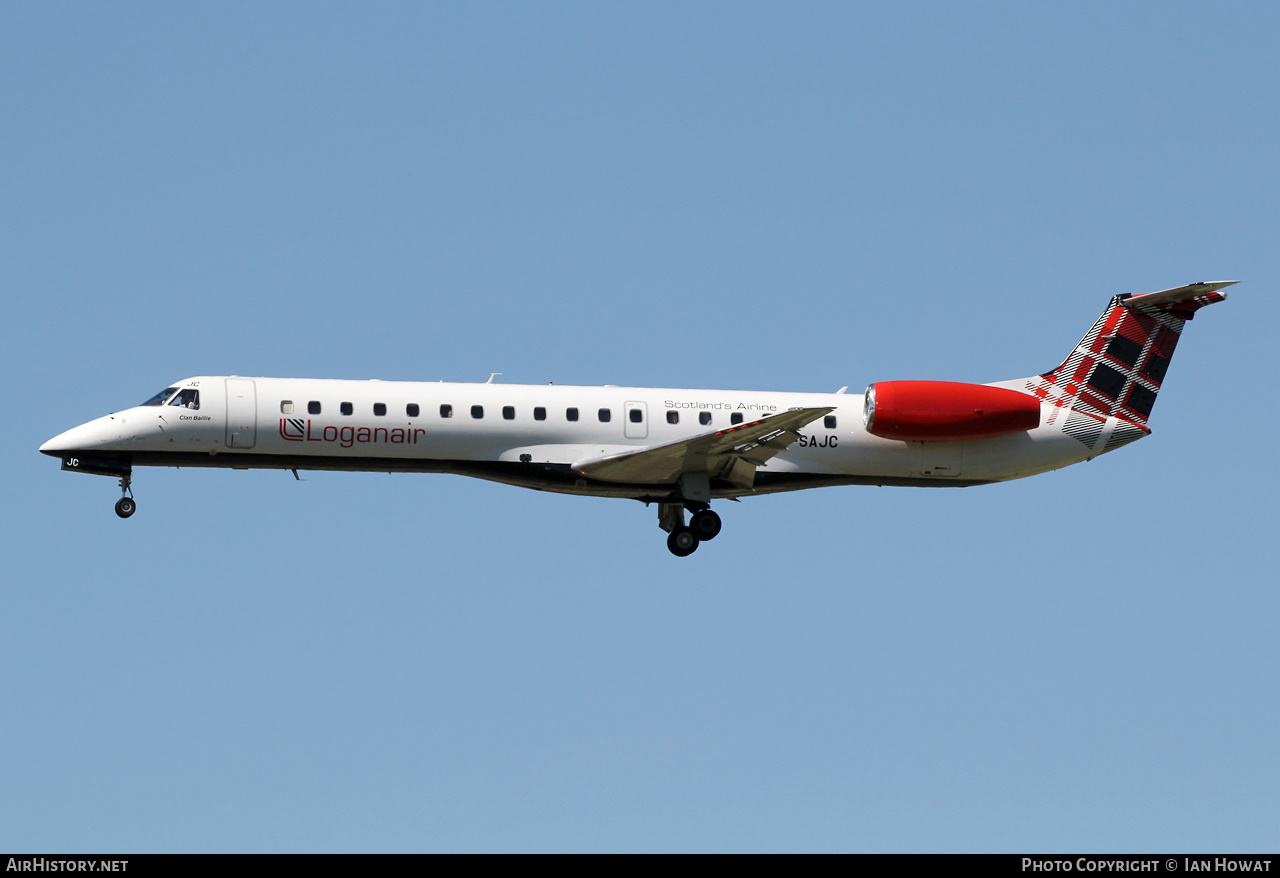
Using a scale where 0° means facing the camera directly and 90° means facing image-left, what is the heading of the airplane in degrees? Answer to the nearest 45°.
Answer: approximately 90°
